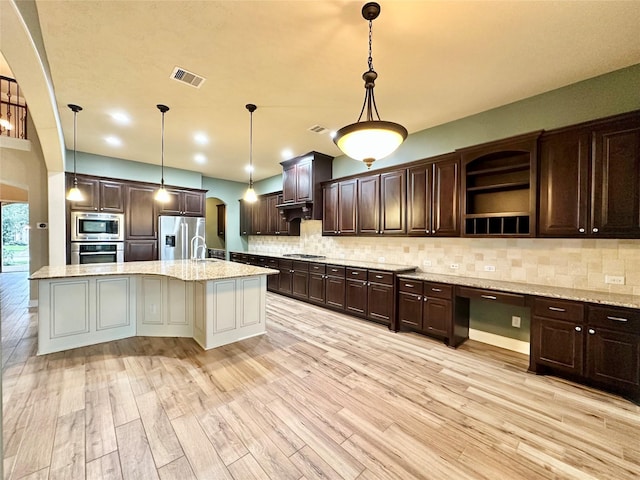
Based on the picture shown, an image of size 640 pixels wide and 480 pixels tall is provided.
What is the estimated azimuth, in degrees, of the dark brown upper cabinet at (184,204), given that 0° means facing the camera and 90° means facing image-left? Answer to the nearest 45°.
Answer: approximately 0°

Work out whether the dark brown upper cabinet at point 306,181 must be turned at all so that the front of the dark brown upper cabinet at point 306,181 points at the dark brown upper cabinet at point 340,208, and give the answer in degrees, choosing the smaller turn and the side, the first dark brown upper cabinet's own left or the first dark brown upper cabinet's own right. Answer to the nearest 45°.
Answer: approximately 90° to the first dark brown upper cabinet's own left

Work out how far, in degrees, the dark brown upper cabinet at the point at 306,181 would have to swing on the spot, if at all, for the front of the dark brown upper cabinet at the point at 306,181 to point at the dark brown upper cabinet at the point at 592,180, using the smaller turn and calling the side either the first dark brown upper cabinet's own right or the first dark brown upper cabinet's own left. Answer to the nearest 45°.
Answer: approximately 90° to the first dark brown upper cabinet's own left

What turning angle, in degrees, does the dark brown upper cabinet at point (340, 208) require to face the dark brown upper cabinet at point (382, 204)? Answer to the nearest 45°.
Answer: approximately 90° to its left

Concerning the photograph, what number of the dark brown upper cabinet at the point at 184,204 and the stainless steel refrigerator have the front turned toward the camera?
2

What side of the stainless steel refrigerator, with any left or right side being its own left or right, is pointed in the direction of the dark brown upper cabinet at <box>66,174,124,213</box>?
right

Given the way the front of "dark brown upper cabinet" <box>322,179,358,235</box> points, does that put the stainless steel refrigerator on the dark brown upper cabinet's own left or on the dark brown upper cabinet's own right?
on the dark brown upper cabinet's own right
